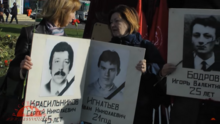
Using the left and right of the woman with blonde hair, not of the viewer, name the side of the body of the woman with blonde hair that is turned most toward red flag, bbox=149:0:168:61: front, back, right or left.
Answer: left

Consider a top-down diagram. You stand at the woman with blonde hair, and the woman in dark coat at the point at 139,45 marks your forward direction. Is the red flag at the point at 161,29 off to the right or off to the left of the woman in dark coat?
left

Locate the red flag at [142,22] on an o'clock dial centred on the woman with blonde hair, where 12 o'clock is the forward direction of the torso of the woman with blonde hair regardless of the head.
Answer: The red flag is roughly at 9 o'clock from the woman with blonde hair.

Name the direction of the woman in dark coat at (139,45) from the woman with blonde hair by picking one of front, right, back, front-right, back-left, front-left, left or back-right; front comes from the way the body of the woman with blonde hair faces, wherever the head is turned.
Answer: front-left

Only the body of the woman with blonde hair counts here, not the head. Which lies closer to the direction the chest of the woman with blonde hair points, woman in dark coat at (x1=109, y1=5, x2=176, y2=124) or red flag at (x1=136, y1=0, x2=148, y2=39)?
the woman in dark coat

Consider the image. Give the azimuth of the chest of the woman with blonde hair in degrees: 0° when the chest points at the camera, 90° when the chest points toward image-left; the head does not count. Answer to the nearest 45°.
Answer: approximately 315°
